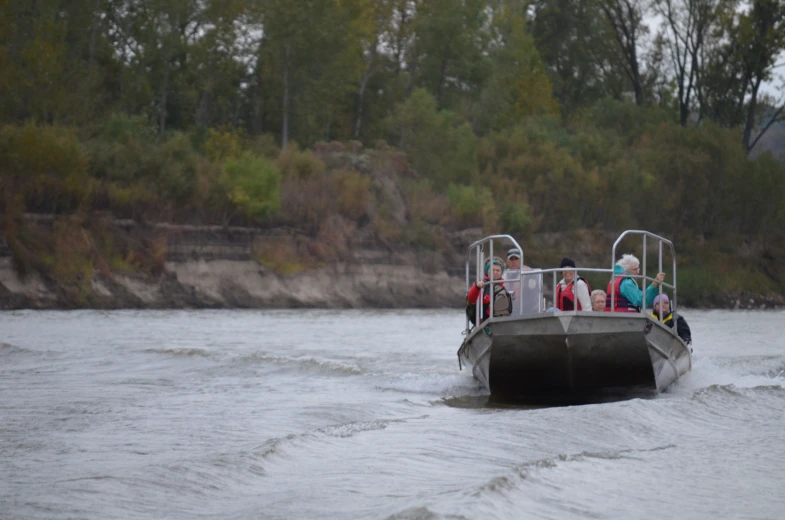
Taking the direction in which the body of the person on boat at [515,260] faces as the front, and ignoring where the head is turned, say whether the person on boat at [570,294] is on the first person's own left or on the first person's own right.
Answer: on the first person's own left

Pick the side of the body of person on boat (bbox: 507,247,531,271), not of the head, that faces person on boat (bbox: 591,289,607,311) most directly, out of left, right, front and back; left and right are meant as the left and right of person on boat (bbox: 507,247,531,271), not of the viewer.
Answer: left
